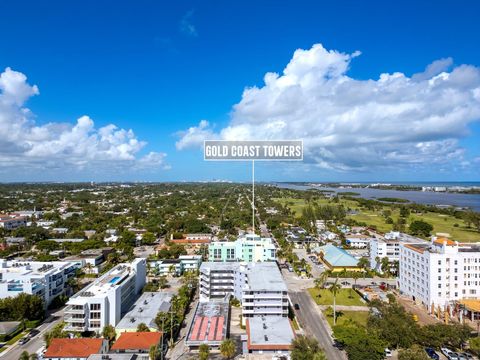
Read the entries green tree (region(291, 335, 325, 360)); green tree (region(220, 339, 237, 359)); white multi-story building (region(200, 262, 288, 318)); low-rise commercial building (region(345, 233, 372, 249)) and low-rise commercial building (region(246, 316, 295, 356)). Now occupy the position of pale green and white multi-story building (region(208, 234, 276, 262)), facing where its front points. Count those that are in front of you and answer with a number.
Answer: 4

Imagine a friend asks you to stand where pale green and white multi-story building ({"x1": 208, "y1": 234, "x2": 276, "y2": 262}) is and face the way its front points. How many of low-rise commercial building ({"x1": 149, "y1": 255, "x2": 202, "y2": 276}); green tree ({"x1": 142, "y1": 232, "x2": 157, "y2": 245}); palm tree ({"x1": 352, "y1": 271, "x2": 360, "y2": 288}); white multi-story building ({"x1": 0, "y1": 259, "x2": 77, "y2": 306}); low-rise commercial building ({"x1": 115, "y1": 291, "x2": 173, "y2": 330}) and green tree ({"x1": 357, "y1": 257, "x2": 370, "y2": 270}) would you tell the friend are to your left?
2

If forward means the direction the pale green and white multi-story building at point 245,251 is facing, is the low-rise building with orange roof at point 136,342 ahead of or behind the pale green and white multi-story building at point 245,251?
ahead

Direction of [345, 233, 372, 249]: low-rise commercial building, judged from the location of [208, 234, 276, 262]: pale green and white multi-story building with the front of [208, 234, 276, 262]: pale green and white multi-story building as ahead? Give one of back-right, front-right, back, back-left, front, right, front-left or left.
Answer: back-left

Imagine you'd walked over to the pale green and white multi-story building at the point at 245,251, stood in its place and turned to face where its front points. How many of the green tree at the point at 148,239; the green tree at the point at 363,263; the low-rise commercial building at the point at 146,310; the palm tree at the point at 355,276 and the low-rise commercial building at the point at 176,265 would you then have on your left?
2

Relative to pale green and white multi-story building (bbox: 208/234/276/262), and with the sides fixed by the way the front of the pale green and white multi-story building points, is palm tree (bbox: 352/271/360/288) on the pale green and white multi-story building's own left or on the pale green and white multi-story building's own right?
on the pale green and white multi-story building's own left

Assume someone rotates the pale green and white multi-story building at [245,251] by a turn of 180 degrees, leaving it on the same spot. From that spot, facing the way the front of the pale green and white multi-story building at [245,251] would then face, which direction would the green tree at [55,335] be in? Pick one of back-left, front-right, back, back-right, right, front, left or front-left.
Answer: back-left

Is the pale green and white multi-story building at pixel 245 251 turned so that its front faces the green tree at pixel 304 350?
yes

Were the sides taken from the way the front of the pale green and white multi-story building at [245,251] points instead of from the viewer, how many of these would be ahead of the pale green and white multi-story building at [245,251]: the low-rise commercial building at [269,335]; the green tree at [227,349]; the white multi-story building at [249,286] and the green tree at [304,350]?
4

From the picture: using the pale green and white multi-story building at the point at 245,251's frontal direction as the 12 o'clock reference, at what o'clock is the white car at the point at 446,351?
The white car is roughly at 11 o'clock from the pale green and white multi-story building.

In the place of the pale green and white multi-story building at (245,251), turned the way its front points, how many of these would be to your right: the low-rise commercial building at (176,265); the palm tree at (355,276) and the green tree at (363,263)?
1

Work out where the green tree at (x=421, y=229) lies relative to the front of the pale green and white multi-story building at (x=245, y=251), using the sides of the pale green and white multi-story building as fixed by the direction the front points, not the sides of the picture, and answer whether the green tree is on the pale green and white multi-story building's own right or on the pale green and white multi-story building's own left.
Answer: on the pale green and white multi-story building's own left

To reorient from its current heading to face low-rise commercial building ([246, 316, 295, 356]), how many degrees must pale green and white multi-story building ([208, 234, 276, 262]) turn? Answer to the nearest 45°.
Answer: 0° — it already faces it

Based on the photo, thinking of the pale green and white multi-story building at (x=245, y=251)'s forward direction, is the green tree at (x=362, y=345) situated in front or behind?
in front

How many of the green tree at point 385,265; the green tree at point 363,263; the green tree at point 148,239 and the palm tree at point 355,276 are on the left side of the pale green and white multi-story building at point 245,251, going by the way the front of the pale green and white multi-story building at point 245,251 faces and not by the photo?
3

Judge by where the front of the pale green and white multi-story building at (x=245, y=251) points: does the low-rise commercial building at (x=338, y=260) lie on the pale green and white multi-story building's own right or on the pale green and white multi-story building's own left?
on the pale green and white multi-story building's own left

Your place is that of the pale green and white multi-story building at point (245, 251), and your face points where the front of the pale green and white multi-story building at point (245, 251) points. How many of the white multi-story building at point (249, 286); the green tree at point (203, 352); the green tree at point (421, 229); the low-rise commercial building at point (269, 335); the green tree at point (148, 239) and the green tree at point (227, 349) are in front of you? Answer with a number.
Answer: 4

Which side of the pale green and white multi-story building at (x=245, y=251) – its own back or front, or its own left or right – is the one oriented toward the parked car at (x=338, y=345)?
front

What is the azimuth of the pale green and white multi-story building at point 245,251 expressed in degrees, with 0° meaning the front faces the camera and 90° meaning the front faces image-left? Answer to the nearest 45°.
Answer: approximately 0°

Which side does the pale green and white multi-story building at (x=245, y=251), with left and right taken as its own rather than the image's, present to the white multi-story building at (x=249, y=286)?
front

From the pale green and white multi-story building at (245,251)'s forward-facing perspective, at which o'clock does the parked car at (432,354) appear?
The parked car is roughly at 11 o'clock from the pale green and white multi-story building.

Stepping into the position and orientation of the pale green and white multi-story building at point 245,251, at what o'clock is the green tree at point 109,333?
The green tree is roughly at 1 o'clock from the pale green and white multi-story building.
